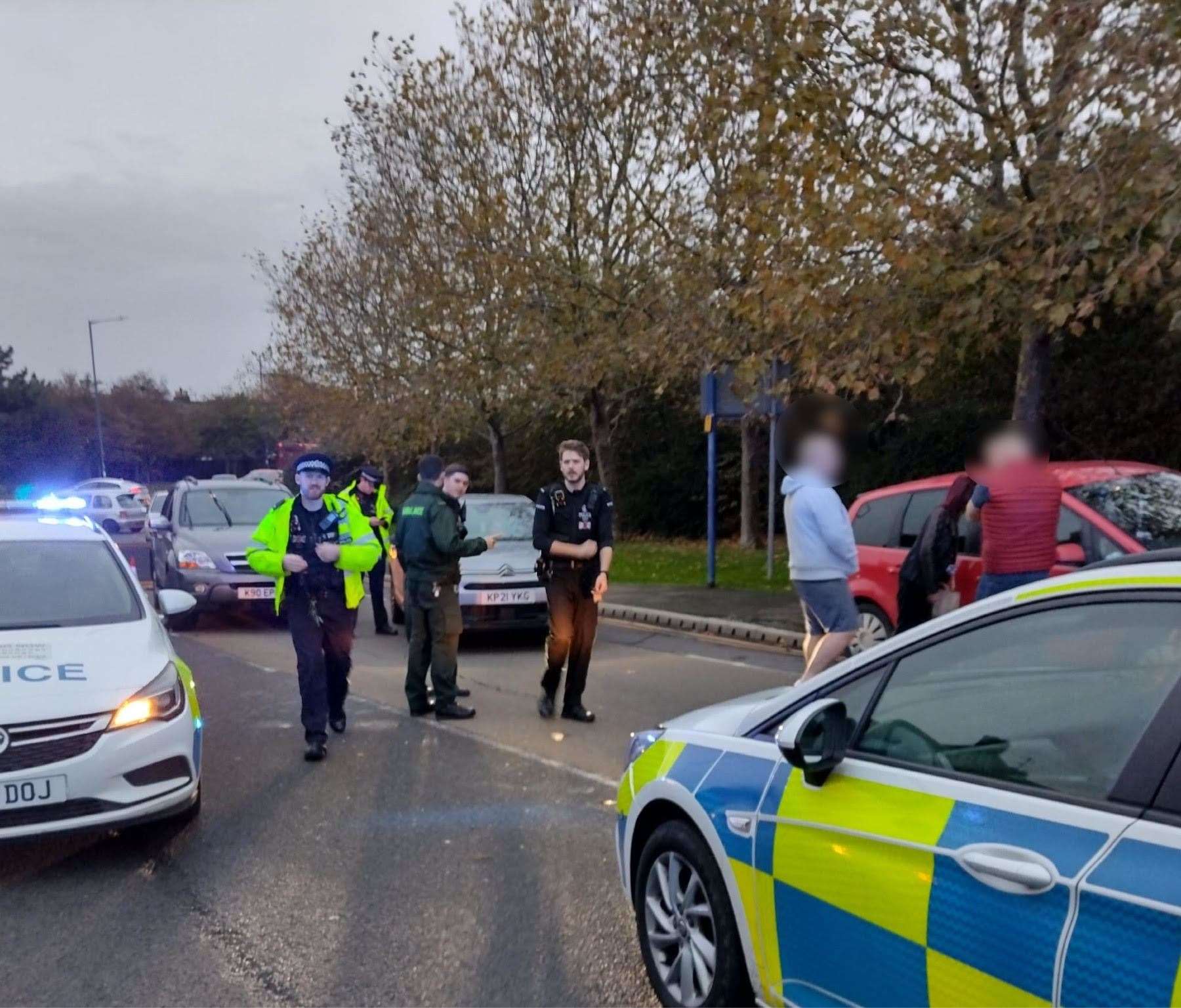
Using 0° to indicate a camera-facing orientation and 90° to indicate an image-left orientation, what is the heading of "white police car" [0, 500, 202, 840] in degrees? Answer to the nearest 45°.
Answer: approximately 0°

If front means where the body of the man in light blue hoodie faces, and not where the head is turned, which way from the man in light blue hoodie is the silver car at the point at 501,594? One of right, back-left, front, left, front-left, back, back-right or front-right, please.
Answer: back-left

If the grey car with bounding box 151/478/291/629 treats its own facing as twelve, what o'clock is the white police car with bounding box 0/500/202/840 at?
The white police car is roughly at 12 o'clock from the grey car.

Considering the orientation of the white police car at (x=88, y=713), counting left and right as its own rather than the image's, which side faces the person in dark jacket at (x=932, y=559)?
left

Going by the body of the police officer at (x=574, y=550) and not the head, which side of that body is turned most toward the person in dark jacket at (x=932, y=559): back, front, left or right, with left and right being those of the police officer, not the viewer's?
left

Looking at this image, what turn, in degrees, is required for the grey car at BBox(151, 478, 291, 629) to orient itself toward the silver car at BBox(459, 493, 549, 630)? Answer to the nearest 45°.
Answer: approximately 45° to its left

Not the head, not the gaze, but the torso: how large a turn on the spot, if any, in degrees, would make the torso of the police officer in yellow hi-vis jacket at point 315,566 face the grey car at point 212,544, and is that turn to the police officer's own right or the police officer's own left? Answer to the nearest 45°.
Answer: approximately 180°

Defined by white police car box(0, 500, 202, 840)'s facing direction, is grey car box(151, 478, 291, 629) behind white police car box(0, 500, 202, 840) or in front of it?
behind

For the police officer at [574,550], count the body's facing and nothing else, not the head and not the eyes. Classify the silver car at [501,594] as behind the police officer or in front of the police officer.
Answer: behind
